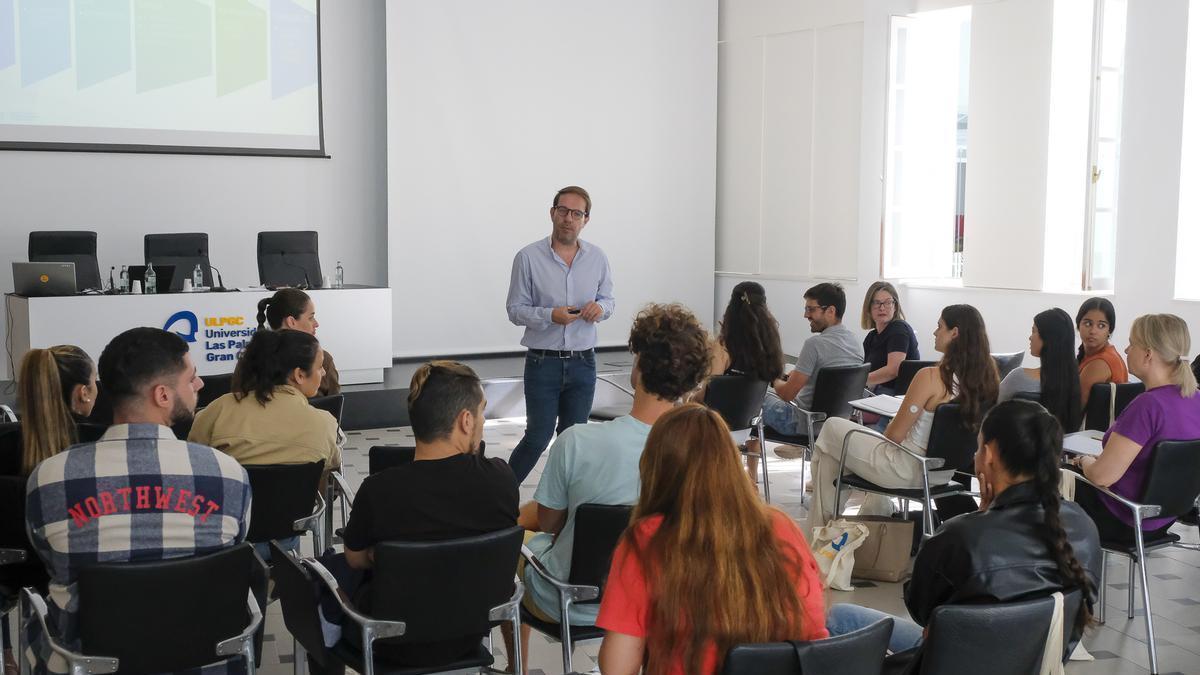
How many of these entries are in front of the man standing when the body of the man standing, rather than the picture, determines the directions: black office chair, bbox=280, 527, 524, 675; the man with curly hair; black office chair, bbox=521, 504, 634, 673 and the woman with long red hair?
4

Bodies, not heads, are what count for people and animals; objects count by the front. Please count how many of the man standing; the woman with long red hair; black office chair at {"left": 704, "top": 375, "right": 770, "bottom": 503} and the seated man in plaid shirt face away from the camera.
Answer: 3

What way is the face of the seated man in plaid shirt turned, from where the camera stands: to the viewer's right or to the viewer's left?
to the viewer's right

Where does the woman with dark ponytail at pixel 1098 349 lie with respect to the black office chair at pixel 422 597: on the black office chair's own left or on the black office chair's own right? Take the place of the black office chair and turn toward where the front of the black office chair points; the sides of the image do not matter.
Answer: on the black office chair's own right

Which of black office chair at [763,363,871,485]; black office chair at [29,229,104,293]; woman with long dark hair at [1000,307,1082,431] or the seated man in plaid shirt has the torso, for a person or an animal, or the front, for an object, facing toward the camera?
black office chair at [29,229,104,293]

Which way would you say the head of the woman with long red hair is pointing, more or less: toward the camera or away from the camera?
away from the camera

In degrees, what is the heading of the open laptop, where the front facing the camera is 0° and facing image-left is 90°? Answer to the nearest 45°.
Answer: approximately 180°

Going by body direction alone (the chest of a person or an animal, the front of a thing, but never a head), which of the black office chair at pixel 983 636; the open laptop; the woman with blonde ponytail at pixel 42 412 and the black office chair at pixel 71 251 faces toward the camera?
the black office chair at pixel 71 251

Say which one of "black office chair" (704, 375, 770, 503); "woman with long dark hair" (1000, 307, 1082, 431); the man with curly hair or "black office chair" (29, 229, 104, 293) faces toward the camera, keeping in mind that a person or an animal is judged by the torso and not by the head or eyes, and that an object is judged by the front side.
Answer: "black office chair" (29, 229, 104, 293)

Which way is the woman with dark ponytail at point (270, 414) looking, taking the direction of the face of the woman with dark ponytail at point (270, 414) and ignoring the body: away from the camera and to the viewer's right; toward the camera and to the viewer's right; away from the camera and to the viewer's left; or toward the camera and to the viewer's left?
away from the camera and to the viewer's right

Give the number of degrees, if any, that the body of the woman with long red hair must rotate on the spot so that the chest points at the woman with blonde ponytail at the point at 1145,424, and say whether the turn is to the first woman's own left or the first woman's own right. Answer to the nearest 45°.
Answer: approximately 45° to the first woman's own right

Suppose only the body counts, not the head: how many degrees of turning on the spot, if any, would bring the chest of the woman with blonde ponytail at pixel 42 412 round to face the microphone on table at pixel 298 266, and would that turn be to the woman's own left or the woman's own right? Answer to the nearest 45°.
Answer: approximately 45° to the woman's own left

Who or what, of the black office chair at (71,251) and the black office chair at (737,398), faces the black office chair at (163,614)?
the black office chair at (71,251)

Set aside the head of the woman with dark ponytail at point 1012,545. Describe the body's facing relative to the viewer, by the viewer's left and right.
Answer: facing away from the viewer and to the left of the viewer

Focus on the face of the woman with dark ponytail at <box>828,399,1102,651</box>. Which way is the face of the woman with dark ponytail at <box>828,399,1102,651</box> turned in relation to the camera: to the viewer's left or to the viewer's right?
to the viewer's left

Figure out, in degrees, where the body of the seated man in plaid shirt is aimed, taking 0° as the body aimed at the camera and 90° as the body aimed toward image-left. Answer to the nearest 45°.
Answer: approximately 180°

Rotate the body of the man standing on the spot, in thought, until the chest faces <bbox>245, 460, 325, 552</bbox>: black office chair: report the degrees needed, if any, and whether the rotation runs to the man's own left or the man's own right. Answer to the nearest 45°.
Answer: approximately 45° to the man's own right

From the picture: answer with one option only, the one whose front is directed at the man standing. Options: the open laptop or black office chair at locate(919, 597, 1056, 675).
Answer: the black office chair
